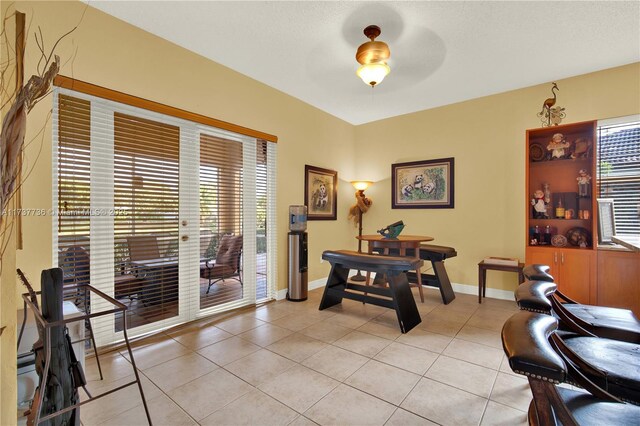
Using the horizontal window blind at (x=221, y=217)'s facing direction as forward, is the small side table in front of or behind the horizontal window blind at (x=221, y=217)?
in front

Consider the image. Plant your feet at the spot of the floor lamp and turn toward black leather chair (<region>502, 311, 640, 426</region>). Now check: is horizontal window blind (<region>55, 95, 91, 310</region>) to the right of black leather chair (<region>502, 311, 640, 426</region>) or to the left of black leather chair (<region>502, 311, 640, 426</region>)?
right

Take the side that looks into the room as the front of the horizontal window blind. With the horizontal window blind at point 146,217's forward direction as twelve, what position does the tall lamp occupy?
The tall lamp is roughly at 10 o'clock from the horizontal window blind.

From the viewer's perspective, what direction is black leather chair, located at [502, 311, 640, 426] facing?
to the viewer's right

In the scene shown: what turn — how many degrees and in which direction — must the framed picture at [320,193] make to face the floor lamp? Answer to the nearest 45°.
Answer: approximately 90° to its left

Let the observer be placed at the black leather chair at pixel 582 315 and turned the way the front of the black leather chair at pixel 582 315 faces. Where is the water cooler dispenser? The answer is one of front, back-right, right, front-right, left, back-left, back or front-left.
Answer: back

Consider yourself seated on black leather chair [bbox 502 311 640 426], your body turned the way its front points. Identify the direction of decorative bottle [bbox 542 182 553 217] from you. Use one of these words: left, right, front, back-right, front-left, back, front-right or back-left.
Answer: left

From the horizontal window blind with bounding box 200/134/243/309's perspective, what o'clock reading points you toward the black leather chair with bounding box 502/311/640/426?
The black leather chair is roughly at 1 o'clock from the horizontal window blind.

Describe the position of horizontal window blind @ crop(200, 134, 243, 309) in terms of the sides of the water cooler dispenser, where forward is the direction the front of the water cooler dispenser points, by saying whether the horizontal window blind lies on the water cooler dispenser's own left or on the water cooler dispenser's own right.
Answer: on the water cooler dispenser's own right

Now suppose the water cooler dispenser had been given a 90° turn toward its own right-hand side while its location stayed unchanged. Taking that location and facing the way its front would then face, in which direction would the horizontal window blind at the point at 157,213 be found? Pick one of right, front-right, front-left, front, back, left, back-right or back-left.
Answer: front

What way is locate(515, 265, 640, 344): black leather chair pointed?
to the viewer's right

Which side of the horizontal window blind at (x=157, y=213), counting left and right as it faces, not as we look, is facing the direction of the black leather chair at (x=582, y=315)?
front
